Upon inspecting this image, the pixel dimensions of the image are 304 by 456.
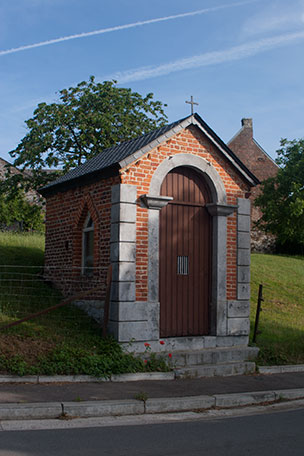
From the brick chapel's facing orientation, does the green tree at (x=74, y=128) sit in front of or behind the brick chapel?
behind

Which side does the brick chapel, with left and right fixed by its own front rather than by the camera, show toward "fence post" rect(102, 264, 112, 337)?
right

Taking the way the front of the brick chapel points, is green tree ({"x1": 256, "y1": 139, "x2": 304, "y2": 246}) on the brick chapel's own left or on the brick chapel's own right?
on the brick chapel's own left

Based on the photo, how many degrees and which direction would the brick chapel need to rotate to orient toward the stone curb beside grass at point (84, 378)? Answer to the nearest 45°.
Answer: approximately 90° to its right

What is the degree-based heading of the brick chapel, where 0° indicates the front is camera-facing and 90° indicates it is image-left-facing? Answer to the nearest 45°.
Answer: approximately 315°

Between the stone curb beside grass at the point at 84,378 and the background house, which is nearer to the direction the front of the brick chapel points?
the stone curb beside grass

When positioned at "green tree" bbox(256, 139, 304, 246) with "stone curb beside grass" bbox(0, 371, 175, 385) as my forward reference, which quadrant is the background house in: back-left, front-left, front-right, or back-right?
back-right
